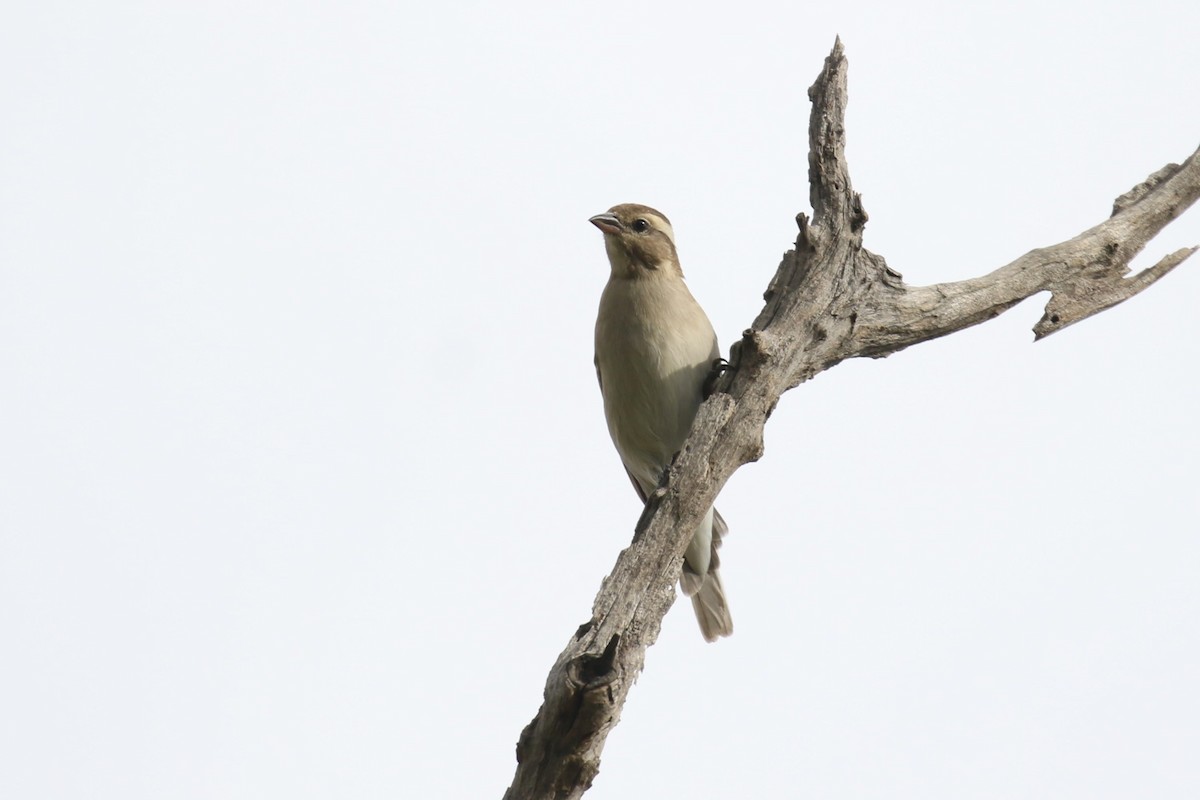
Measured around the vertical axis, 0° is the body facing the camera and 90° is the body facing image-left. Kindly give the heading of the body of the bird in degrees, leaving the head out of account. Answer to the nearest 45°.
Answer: approximately 45°
